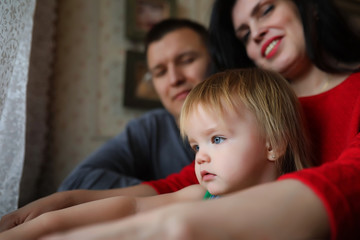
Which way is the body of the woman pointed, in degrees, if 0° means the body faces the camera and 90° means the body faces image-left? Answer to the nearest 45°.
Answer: approximately 45°

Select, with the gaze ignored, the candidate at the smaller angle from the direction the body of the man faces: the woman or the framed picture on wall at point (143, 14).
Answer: the woman

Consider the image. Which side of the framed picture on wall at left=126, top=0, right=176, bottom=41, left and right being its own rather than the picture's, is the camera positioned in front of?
front

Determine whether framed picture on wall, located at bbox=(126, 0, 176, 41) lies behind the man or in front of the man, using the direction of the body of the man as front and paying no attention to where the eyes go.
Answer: behind

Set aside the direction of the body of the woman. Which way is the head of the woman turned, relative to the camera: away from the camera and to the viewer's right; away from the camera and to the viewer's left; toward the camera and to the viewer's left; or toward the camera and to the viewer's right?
toward the camera and to the viewer's left

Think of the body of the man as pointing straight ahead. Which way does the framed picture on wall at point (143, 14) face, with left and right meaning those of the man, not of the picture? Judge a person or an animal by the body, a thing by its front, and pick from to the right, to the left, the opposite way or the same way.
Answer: the same way

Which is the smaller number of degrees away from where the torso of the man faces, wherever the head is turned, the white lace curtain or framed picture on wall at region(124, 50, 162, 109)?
the white lace curtain

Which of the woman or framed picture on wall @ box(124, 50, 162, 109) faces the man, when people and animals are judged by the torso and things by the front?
the framed picture on wall

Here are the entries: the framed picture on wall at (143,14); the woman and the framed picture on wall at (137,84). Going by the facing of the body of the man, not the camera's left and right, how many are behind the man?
2

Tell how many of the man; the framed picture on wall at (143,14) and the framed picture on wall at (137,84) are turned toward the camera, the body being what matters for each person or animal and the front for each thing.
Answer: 3

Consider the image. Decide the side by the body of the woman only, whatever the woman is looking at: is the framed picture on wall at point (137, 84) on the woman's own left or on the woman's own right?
on the woman's own right

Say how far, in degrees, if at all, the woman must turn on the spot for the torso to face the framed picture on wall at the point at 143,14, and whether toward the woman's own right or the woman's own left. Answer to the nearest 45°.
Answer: approximately 135° to the woman's own right

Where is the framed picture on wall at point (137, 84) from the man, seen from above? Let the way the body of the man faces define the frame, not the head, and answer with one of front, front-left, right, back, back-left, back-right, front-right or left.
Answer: back

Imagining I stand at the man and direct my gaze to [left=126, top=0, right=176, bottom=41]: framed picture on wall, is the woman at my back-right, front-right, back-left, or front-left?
back-right

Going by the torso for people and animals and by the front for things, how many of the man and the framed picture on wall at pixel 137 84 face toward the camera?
2

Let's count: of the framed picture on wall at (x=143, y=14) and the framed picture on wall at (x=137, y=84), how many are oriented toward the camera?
2

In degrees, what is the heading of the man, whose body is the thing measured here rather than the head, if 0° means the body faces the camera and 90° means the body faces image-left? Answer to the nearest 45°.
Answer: approximately 0°
